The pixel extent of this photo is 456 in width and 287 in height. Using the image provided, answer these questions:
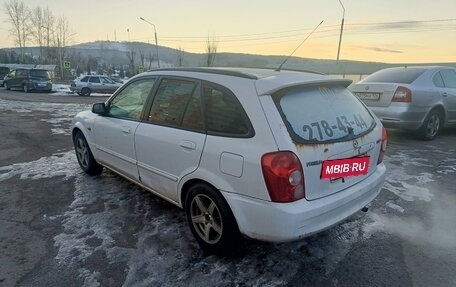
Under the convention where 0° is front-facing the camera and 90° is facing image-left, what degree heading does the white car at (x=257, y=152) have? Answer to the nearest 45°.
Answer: approximately 135°

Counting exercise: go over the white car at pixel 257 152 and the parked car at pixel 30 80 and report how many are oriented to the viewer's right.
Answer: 0

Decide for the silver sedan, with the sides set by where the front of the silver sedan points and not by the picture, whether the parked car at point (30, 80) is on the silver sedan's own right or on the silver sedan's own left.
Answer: on the silver sedan's own left

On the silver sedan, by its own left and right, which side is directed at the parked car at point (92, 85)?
left

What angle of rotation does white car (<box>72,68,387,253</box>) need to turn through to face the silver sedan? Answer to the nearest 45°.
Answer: approximately 90° to its right

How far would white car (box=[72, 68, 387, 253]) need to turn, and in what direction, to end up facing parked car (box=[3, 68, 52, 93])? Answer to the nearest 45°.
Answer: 0° — it already faces it

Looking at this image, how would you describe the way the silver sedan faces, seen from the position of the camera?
facing away from the viewer and to the right of the viewer

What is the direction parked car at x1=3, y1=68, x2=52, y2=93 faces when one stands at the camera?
facing away from the viewer and to the left of the viewer

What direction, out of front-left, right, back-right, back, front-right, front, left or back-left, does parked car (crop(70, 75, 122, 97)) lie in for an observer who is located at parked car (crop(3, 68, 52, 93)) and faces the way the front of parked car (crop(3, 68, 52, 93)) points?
back

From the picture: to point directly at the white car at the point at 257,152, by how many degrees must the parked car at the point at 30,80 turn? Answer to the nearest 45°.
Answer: approximately 135° to its left
